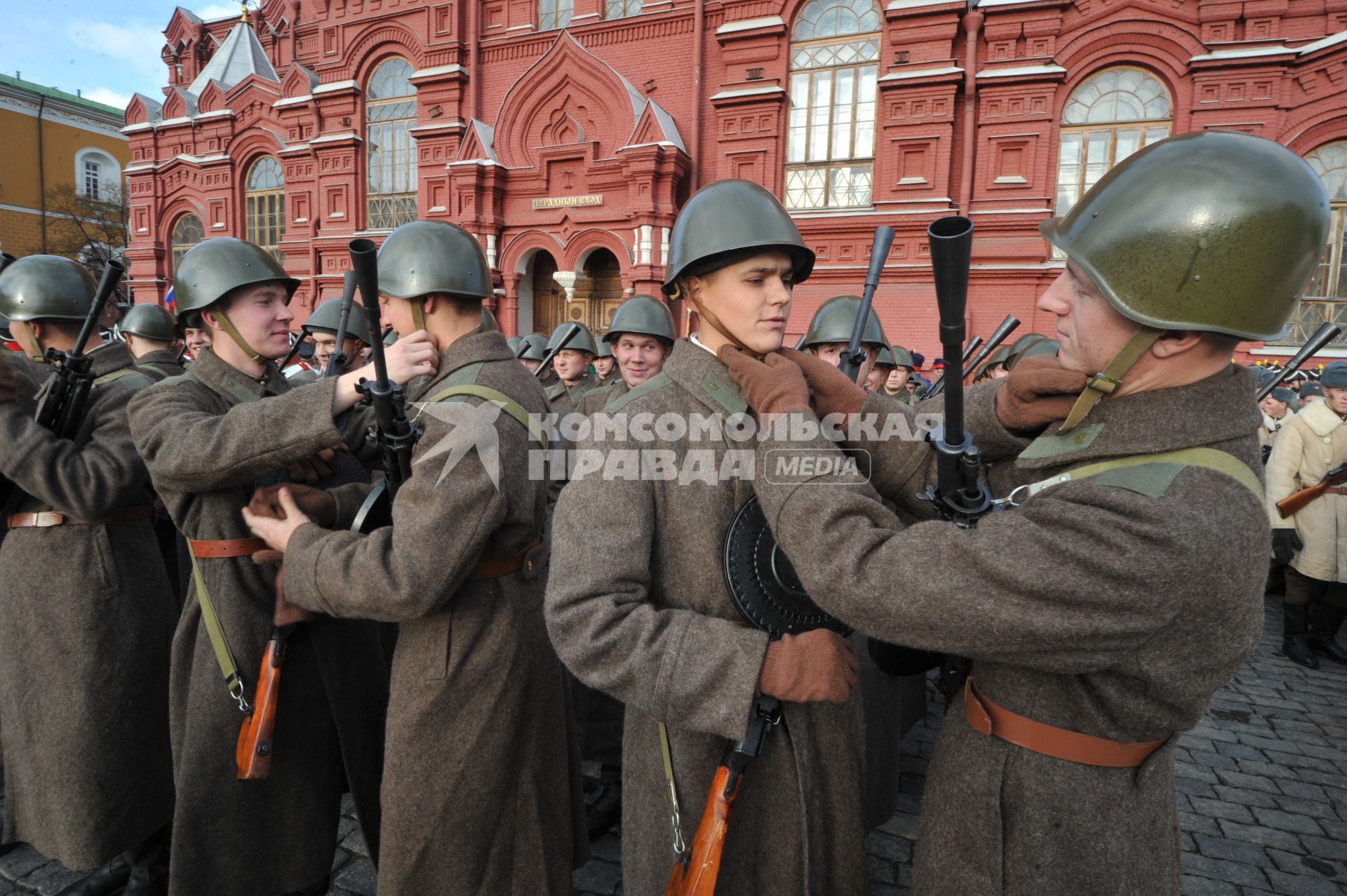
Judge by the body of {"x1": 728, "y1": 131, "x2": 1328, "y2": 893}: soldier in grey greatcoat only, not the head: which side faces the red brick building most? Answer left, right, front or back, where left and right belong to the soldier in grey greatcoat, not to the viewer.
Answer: right

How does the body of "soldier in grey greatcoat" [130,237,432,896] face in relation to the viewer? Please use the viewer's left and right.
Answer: facing to the right of the viewer

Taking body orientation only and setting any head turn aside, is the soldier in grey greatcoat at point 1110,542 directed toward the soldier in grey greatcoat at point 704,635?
yes

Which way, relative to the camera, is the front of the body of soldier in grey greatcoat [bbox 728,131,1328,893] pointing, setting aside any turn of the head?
to the viewer's left

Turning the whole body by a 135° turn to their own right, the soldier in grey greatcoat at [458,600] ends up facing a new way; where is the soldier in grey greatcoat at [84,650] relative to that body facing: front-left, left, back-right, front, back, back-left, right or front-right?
left

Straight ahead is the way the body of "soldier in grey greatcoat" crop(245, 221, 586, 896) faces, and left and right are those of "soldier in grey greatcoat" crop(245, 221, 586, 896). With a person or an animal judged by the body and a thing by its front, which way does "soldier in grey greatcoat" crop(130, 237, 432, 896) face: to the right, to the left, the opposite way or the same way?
the opposite way

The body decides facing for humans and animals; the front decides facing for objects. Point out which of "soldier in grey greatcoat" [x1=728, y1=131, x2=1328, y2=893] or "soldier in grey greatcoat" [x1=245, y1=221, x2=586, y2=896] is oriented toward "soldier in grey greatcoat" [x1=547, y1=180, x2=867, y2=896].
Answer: "soldier in grey greatcoat" [x1=728, y1=131, x2=1328, y2=893]

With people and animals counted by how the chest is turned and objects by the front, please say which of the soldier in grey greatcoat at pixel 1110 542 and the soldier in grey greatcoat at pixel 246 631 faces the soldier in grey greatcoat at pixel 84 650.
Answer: the soldier in grey greatcoat at pixel 1110 542

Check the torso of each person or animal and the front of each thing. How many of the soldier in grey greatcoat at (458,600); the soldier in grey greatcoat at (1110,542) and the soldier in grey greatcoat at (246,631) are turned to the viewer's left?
2

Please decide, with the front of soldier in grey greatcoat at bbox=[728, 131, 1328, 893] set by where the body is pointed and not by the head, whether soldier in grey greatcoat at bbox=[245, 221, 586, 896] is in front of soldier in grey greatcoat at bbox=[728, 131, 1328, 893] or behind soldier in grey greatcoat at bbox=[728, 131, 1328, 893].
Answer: in front

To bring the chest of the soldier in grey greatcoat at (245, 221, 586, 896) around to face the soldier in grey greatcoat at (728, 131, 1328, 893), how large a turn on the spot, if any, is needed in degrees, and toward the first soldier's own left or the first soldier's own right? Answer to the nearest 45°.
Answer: approximately 135° to the first soldier's own left

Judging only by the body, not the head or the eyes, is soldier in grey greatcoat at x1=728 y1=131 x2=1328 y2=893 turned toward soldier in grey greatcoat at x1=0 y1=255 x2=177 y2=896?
yes

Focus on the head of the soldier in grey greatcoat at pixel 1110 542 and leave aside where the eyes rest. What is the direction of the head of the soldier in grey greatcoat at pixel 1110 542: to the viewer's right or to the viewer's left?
to the viewer's left

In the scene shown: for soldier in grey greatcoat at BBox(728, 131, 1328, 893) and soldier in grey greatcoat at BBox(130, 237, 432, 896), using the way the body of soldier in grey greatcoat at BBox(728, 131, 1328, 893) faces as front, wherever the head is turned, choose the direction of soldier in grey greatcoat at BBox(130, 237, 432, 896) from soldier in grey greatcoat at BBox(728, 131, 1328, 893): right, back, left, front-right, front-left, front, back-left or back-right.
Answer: front

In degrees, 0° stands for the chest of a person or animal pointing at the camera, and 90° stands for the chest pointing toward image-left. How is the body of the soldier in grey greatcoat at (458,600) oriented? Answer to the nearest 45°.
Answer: approximately 90°
